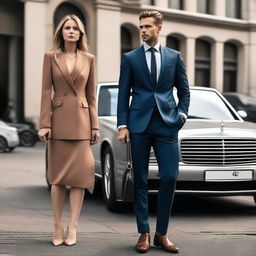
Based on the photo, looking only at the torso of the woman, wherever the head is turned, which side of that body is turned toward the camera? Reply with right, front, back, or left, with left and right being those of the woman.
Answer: front

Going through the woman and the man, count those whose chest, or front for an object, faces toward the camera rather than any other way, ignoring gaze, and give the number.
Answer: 2

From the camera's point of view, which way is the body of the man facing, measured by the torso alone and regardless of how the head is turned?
toward the camera

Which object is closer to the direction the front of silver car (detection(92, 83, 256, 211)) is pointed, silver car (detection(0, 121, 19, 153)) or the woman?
the woman

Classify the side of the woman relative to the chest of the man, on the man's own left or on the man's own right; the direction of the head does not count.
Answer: on the man's own right

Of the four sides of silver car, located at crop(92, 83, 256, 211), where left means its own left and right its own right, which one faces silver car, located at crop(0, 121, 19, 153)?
back

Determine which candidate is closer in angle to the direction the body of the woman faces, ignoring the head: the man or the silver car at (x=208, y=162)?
the man

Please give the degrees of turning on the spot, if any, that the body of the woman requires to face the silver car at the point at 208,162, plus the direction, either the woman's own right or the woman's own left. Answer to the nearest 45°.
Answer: approximately 135° to the woman's own left

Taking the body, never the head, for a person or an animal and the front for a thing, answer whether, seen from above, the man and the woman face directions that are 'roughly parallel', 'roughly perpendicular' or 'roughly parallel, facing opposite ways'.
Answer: roughly parallel

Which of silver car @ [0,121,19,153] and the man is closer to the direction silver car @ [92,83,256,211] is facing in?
the man

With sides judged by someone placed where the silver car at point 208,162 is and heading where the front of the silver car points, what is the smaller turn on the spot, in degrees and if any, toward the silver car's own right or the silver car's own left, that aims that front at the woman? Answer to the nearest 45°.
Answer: approximately 90° to the silver car's own right

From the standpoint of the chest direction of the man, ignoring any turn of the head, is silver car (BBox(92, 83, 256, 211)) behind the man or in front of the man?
behind

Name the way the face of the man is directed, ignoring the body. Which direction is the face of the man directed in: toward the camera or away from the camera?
toward the camera

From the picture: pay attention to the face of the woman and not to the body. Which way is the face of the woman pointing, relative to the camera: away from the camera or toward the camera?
toward the camera

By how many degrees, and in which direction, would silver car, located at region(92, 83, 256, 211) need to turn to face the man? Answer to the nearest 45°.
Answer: approximately 45° to its right
